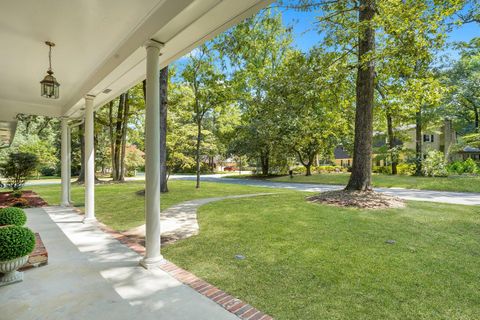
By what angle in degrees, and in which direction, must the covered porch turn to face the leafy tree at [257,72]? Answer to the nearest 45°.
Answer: approximately 45° to its left

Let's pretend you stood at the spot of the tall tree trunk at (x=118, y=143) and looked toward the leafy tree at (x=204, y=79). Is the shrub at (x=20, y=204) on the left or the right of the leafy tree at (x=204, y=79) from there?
right

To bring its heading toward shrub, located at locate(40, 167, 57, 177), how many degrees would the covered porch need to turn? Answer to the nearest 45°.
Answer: approximately 90° to its left

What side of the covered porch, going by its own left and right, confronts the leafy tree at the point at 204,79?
left

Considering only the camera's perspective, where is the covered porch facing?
facing to the right of the viewer

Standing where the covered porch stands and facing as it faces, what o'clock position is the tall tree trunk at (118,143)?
The tall tree trunk is roughly at 9 o'clock from the covered porch.

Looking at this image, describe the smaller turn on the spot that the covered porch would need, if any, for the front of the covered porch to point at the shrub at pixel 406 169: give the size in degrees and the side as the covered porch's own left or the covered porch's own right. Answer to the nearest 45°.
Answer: approximately 45° to the covered porch's own left

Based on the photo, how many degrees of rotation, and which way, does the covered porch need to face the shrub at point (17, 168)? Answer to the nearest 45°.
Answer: approximately 135° to its left

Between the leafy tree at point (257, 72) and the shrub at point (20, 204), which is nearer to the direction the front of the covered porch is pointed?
the leafy tree

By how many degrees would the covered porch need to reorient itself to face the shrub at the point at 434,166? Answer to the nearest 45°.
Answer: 0° — it already faces it
